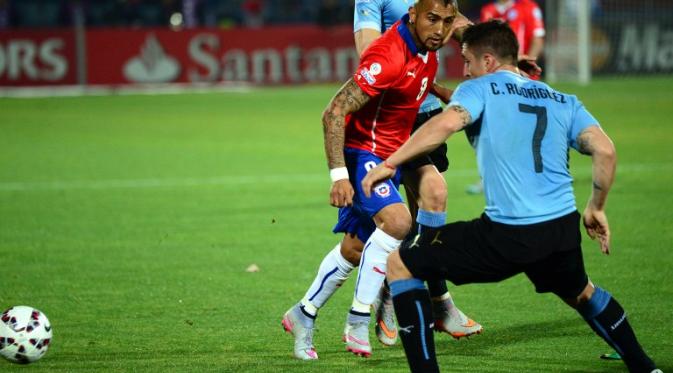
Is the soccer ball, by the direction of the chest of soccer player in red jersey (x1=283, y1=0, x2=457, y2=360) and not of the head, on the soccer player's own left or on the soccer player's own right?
on the soccer player's own right

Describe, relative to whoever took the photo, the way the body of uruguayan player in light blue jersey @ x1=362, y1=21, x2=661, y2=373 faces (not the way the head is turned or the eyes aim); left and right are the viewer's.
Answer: facing away from the viewer and to the left of the viewer

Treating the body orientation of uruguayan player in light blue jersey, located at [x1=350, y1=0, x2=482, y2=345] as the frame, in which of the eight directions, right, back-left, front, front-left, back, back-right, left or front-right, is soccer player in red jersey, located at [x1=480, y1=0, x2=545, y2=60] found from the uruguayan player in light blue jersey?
back-left

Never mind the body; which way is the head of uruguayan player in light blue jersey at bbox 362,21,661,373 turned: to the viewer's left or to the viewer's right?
to the viewer's left

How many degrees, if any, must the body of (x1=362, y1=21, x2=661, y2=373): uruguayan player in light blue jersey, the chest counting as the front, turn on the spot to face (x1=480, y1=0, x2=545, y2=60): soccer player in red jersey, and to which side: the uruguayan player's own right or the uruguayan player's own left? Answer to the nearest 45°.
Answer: approximately 45° to the uruguayan player's own right
